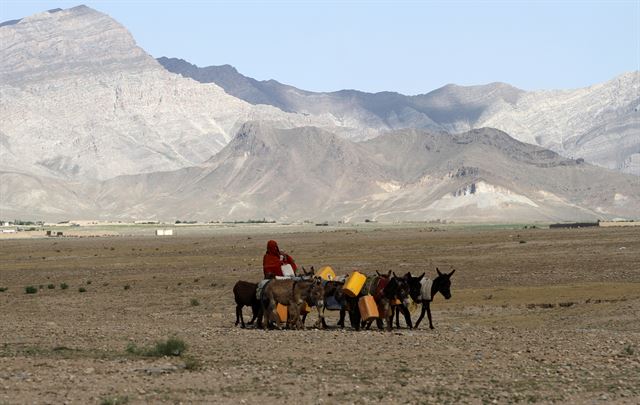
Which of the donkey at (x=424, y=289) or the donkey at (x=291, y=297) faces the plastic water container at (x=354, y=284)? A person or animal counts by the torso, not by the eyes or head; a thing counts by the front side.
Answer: the donkey at (x=291, y=297)

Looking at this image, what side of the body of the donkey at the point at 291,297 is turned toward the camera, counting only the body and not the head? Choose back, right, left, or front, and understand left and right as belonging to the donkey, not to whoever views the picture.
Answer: right

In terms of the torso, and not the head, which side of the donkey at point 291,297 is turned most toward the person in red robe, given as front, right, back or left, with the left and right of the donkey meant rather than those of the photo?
left

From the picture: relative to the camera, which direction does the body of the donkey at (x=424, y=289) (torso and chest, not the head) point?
to the viewer's right

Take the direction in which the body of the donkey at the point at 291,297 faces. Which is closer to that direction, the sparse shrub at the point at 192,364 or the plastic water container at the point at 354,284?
the plastic water container

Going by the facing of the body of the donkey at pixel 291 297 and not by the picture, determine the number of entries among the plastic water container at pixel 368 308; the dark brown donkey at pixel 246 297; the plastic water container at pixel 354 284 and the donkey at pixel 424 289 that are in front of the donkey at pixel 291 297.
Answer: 3

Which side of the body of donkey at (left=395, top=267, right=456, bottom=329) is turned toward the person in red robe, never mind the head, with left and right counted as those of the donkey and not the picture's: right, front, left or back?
back

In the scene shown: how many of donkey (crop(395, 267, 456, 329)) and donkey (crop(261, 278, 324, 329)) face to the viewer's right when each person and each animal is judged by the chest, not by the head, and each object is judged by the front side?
2

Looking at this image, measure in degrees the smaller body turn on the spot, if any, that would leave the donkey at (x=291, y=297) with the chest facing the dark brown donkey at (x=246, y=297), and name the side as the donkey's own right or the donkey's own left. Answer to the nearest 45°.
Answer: approximately 135° to the donkey's own left

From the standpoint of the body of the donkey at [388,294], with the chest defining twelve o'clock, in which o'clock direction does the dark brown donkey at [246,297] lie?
The dark brown donkey is roughly at 5 o'clock from the donkey.

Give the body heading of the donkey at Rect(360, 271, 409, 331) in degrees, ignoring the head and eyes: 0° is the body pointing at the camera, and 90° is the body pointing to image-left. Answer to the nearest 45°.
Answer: approximately 315°
